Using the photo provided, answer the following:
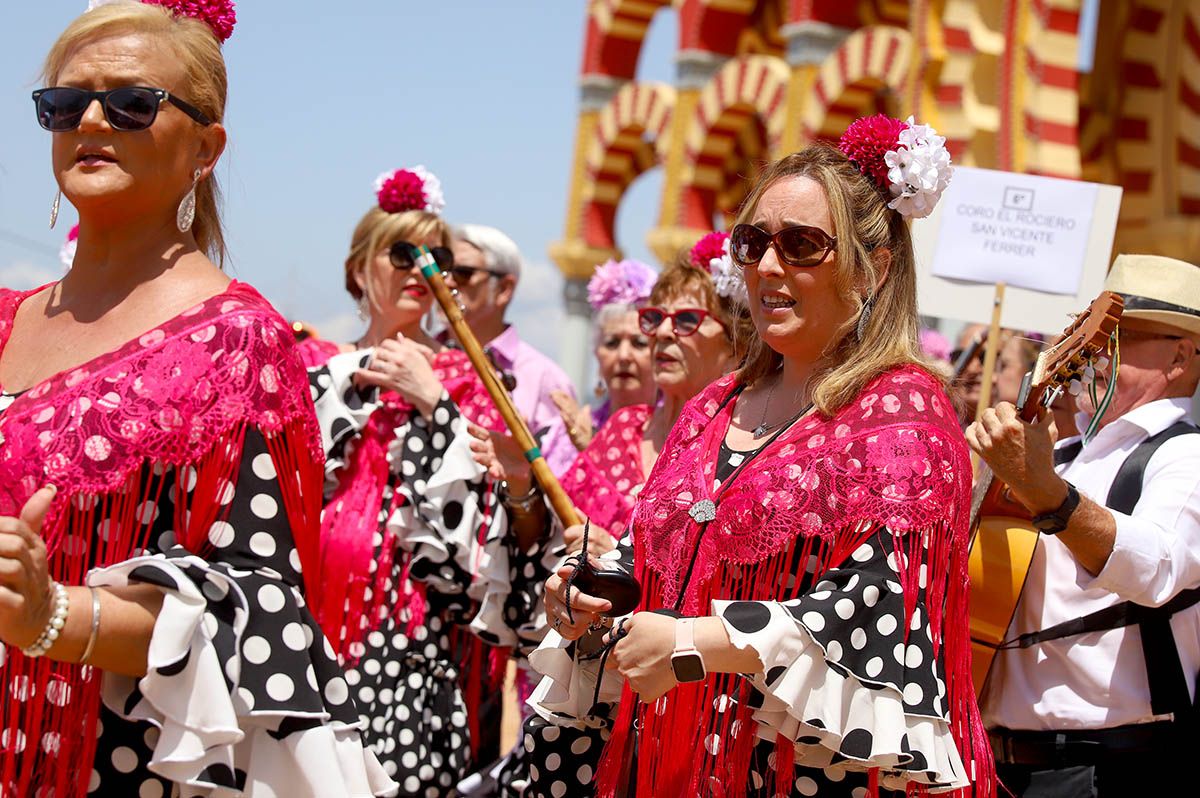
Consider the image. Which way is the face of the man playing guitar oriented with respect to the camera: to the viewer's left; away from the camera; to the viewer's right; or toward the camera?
to the viewer's left

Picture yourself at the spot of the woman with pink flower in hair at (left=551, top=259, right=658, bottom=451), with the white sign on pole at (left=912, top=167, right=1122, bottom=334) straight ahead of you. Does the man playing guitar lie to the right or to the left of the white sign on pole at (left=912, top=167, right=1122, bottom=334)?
right

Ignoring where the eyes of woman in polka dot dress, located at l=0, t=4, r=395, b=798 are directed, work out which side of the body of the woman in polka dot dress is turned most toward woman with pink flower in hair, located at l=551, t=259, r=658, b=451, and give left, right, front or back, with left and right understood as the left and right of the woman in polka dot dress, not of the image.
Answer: back

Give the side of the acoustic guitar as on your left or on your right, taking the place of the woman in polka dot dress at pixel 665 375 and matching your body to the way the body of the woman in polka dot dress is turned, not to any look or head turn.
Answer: on your left

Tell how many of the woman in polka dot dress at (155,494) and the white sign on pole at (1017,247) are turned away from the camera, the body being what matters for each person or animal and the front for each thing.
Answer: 0

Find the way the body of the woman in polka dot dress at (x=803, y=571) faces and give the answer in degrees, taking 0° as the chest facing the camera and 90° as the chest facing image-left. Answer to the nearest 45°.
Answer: approximately 45°

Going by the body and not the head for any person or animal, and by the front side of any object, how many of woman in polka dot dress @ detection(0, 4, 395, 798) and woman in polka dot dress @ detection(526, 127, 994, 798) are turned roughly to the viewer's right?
0

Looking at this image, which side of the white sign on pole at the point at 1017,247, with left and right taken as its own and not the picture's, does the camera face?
front

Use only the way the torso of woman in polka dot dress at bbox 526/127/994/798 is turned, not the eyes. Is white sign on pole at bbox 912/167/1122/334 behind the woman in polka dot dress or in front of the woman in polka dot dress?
behind

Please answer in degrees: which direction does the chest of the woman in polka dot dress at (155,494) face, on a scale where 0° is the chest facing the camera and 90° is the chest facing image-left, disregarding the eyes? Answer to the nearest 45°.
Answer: approximately 45°
